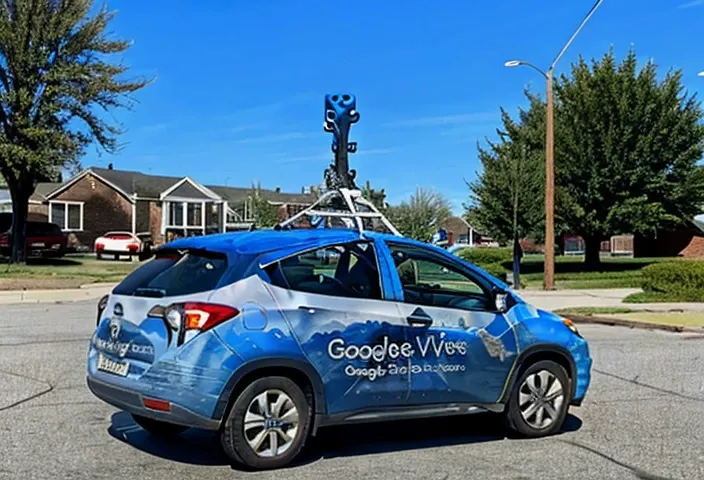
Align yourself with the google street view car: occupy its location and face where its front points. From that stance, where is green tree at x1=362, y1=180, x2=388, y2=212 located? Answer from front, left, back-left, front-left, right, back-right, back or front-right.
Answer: front-left

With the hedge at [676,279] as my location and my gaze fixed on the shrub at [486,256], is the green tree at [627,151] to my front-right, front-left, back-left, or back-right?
front-right

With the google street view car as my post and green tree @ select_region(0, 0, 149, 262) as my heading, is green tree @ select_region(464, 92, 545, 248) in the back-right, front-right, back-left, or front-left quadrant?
front-right

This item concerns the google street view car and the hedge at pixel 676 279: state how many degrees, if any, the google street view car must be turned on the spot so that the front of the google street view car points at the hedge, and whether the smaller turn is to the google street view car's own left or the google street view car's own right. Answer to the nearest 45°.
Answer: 0° — it already faces it

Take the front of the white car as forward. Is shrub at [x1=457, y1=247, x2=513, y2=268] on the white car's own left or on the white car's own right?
on the white car's own right

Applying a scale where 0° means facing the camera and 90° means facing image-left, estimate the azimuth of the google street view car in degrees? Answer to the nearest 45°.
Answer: approximately 225°

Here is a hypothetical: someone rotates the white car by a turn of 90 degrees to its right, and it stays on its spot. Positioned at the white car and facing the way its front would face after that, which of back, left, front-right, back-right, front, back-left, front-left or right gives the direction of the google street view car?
right

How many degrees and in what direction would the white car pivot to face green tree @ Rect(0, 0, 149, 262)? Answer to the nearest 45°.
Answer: approximately 180°

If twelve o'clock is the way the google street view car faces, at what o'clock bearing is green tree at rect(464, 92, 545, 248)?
The green tree is roughly at 11 o'clock from the google street view car.

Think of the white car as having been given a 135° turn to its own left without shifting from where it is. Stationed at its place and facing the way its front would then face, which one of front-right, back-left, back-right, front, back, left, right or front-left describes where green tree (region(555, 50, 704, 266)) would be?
left

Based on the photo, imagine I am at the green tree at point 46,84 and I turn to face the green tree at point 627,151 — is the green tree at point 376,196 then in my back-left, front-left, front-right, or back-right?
front-left

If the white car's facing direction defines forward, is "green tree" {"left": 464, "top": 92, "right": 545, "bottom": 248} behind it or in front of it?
behind

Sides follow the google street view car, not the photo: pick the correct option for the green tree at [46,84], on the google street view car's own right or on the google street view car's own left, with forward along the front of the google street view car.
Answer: on the google street view car's own left
